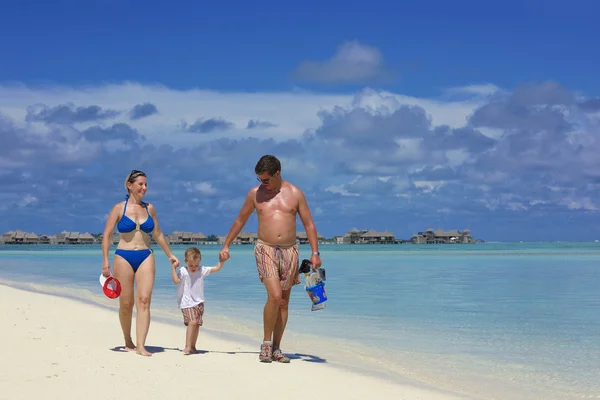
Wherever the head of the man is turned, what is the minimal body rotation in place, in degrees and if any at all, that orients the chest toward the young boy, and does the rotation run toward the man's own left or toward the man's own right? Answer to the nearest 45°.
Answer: approximately 135° to the man's own right

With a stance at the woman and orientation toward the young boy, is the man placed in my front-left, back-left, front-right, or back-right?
front-right

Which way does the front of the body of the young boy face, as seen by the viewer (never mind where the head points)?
toward the camera

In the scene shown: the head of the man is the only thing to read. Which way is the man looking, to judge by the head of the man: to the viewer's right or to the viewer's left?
to the viewer's left

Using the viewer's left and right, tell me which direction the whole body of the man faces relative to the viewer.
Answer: facing the viewer

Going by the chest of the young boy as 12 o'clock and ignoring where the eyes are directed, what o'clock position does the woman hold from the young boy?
The woman is roughly at 2 o'clock from the young boy.

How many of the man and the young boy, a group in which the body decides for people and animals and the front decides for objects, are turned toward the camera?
2

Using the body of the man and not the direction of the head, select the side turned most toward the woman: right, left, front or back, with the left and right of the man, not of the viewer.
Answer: right

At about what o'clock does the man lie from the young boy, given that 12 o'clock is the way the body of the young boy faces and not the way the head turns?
The man is roughly at 10 o'clock from the young boy.
